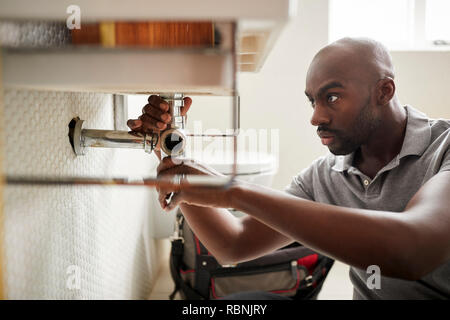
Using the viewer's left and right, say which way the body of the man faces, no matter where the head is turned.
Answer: facing the viewer and to the left of the viewer
